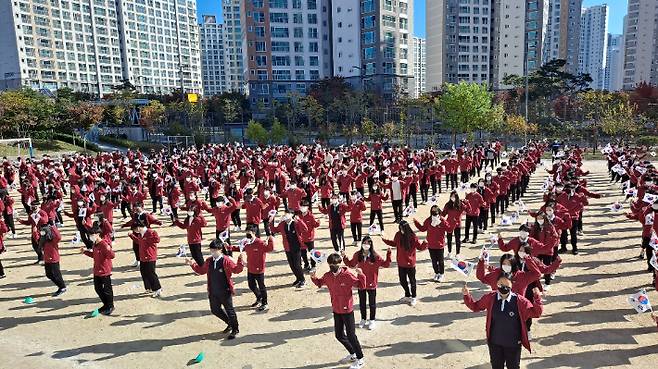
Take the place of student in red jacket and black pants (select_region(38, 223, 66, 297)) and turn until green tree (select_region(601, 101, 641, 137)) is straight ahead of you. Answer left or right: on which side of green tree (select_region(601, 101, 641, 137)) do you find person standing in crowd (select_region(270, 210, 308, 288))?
right

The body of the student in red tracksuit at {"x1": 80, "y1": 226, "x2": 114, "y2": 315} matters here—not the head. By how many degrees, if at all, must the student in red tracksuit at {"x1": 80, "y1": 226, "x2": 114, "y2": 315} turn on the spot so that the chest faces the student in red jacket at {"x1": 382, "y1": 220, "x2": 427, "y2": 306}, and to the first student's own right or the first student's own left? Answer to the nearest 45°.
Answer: approximately 90° to the first student's own left

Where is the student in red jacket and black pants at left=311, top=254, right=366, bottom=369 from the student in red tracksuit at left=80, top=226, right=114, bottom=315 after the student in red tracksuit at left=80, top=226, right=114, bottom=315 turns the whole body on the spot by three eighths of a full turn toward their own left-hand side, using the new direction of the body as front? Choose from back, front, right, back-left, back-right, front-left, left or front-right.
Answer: front-right

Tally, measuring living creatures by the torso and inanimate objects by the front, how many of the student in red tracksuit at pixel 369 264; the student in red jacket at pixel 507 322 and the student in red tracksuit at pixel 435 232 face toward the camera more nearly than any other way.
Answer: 3

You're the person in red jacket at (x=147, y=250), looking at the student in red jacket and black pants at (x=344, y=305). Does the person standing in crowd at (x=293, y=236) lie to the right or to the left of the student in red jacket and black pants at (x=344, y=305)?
left

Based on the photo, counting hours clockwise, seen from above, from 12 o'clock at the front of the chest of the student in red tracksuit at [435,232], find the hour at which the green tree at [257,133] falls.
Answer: The green tree is roughly at 5 o'clock from the student in red tracksuit.

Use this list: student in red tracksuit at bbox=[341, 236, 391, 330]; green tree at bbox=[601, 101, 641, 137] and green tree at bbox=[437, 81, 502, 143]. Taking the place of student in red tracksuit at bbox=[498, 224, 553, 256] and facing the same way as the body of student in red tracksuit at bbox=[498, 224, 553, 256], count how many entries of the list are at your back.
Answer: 2

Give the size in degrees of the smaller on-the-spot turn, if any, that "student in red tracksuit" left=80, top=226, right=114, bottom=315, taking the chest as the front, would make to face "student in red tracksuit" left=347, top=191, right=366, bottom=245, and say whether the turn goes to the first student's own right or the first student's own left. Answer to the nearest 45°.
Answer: approximately 135° to the first student's own left

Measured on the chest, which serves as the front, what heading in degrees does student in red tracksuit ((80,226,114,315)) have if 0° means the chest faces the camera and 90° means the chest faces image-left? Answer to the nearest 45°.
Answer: approximately 45°

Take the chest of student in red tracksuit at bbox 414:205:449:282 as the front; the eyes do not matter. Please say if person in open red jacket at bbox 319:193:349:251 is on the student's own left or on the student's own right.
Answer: on the student's own right
